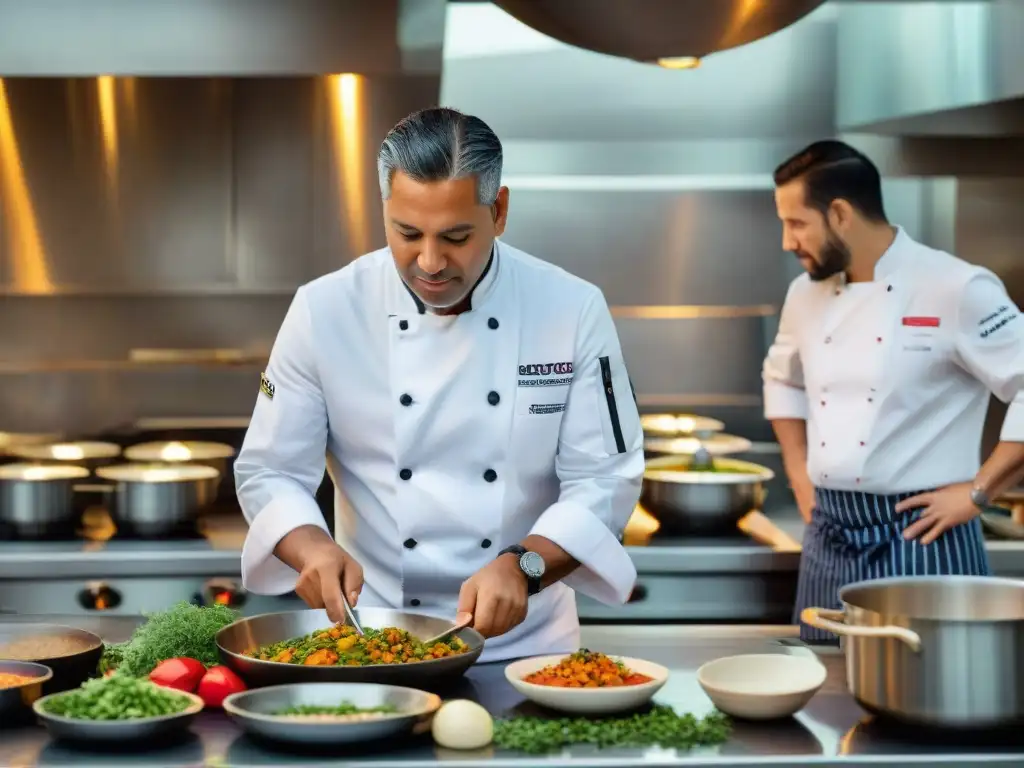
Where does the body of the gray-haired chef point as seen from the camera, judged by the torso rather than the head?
toward the camera

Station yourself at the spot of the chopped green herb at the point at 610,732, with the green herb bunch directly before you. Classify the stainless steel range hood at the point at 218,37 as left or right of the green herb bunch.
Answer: right

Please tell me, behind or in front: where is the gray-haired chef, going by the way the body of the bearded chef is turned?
in front

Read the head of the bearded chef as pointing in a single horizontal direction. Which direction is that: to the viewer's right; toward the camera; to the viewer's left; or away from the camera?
to the viewer's left

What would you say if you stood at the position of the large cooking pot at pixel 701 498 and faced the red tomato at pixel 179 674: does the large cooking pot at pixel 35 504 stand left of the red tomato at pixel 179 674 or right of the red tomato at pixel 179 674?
right

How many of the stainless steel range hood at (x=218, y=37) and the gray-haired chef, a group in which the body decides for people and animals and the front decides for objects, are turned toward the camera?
2

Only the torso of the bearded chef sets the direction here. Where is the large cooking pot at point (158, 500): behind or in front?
in front

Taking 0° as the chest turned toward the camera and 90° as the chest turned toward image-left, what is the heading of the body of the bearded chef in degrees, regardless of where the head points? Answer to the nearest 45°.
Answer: approximately 45°

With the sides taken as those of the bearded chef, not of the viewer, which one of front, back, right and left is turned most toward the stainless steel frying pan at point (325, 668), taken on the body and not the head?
front

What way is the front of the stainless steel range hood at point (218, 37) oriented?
toward the camera

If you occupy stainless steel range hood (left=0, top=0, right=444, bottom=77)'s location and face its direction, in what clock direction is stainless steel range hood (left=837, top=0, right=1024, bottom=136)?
stainless steel range hood (left=837, top=0, right=1024, bottom=136) is roughly at 9 o'clock from stainless steel range hood (left=0, top=0, right=444, bottom=77).

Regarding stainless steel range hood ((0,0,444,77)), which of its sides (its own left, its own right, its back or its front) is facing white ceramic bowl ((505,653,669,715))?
front

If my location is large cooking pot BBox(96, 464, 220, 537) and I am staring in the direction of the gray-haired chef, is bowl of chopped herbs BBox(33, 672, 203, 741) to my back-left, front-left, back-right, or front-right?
front-right
